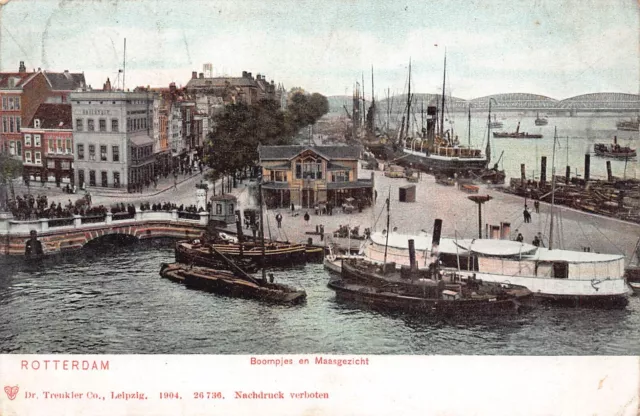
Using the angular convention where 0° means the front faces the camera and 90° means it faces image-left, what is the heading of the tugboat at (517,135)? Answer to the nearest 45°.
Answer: approximately 90°

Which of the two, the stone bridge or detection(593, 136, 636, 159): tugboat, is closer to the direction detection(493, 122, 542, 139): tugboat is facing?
the stone bridge

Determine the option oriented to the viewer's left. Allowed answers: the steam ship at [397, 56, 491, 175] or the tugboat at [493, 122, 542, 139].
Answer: the tugboat

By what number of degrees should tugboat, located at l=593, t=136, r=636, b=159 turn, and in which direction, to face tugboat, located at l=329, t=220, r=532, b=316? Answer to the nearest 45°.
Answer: approximately 45° to its left

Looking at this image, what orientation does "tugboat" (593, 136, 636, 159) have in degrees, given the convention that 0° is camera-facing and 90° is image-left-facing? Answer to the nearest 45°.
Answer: approximately 90°
